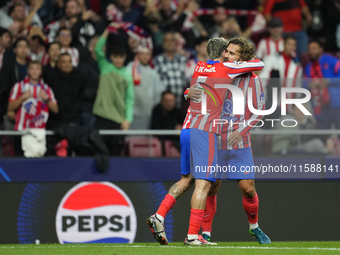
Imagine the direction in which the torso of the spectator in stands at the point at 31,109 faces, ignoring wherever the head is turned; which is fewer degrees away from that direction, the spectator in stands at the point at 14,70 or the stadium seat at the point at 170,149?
the stadium seat

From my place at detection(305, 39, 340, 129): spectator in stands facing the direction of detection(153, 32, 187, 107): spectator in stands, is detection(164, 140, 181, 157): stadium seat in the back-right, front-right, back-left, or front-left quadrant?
front-left

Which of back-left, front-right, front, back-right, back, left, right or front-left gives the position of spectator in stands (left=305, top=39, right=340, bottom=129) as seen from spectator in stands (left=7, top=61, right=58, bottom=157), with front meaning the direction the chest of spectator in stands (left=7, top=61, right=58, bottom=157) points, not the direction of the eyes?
left

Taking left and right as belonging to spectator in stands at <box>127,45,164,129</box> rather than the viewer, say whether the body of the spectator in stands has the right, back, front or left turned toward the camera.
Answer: front

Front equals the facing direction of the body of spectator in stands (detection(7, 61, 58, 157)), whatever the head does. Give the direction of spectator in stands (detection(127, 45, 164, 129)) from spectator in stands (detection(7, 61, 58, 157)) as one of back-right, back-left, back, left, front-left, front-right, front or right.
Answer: left

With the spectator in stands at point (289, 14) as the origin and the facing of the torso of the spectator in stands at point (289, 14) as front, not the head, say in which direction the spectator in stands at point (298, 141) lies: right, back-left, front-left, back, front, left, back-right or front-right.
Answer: front

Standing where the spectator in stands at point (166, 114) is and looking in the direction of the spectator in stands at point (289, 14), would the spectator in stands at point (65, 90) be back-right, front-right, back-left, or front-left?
back-left

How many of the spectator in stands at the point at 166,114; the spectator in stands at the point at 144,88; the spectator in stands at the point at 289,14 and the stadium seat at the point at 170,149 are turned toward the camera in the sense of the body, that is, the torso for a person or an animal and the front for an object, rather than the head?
4

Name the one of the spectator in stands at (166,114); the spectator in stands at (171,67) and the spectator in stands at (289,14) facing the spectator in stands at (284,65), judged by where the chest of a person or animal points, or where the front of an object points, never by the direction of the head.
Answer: the spectator in stands at (289,14)

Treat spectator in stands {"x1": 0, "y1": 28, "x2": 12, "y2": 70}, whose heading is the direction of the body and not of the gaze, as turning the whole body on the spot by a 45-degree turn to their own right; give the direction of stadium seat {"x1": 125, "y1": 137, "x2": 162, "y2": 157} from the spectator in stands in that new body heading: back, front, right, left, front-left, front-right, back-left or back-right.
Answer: front-left

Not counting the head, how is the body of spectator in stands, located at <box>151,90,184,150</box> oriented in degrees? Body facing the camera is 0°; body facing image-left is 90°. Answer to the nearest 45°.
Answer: approximately 0°

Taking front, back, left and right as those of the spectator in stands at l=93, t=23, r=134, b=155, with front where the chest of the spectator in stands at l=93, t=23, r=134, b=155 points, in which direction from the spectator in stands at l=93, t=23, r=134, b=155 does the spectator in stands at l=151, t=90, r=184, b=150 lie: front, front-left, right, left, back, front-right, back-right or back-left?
left

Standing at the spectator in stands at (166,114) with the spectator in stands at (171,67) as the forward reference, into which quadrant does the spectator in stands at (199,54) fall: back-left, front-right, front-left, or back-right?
front-right

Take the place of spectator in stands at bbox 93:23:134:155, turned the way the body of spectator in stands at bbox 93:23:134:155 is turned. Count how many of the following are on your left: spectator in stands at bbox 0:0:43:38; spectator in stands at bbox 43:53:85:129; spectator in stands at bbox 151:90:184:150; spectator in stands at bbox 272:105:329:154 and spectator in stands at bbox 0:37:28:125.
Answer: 2

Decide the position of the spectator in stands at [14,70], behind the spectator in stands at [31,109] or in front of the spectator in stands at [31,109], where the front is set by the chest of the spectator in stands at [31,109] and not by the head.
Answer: behind

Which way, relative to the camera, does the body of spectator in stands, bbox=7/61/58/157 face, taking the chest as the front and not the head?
toward the camera

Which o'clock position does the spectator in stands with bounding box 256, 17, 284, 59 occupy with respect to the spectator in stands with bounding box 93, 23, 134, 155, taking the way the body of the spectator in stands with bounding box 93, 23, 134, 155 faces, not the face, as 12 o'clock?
the spectator in stands with bounding box 256, 17, 284, 59 is roughly at 8 o'clock from the spectator in stands with bounding box 93, 23, 134, 155.
